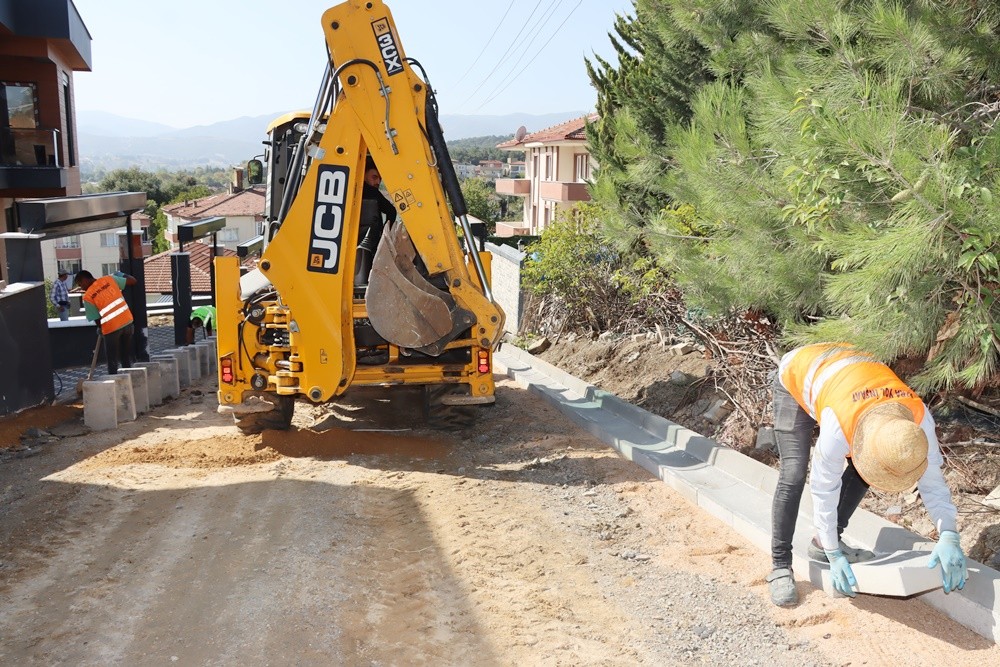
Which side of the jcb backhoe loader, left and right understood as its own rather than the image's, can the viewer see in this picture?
back

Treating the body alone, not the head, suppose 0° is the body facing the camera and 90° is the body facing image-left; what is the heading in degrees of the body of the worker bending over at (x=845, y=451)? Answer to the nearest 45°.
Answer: approximately 315°

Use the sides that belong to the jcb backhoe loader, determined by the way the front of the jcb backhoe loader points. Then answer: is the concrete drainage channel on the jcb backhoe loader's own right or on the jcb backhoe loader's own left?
on the jcb backhoe loader's own right

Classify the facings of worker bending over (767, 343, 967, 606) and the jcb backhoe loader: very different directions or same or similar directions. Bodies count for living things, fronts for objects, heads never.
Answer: very different directions

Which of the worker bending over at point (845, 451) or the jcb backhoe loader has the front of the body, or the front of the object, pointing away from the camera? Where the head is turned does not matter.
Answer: the jcb backhoe loader

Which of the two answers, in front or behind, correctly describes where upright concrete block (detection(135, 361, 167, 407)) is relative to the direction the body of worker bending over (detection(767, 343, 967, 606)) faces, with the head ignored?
behind

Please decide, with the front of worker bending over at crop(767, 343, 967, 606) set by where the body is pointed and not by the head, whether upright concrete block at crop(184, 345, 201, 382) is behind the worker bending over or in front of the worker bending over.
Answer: behind

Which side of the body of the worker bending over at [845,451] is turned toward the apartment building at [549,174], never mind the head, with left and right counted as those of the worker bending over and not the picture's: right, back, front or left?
back

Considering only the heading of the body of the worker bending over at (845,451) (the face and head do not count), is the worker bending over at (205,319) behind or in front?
behind

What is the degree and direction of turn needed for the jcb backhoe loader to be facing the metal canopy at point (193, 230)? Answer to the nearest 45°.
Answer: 0° — it already faces it

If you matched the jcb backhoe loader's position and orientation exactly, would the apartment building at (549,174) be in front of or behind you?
in front

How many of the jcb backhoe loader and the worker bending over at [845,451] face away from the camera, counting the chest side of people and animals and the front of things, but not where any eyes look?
1
